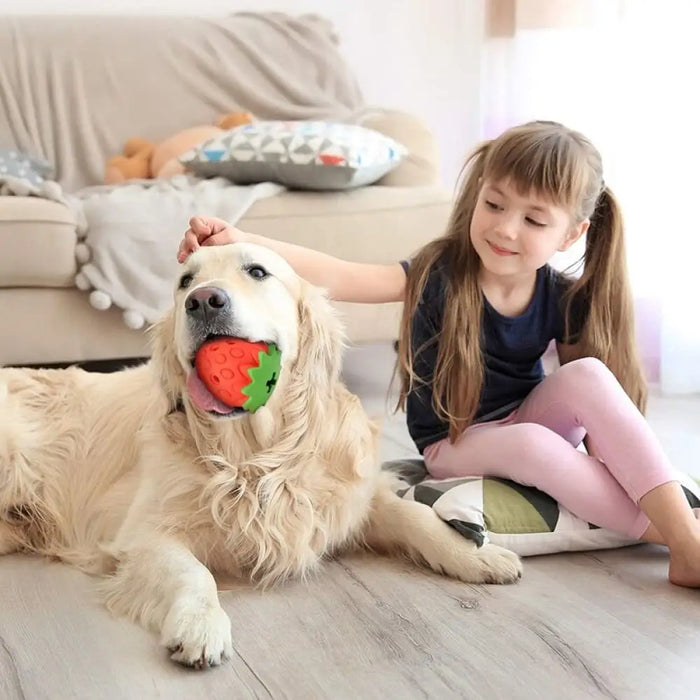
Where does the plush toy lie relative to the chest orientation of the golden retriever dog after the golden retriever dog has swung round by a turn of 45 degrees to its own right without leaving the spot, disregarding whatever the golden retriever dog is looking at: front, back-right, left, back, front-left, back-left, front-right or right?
back

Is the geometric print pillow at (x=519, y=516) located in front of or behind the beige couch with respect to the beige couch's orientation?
in front

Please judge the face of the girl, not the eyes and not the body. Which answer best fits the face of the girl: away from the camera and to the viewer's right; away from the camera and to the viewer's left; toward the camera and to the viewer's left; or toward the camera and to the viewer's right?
toward the camera and to the viewer's left

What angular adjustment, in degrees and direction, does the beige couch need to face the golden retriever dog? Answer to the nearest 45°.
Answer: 0° — it already faces it

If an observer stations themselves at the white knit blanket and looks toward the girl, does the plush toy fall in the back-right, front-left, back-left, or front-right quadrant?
back-left

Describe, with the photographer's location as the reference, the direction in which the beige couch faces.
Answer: facing the viewer

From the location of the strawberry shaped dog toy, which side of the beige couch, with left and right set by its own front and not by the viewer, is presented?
front
